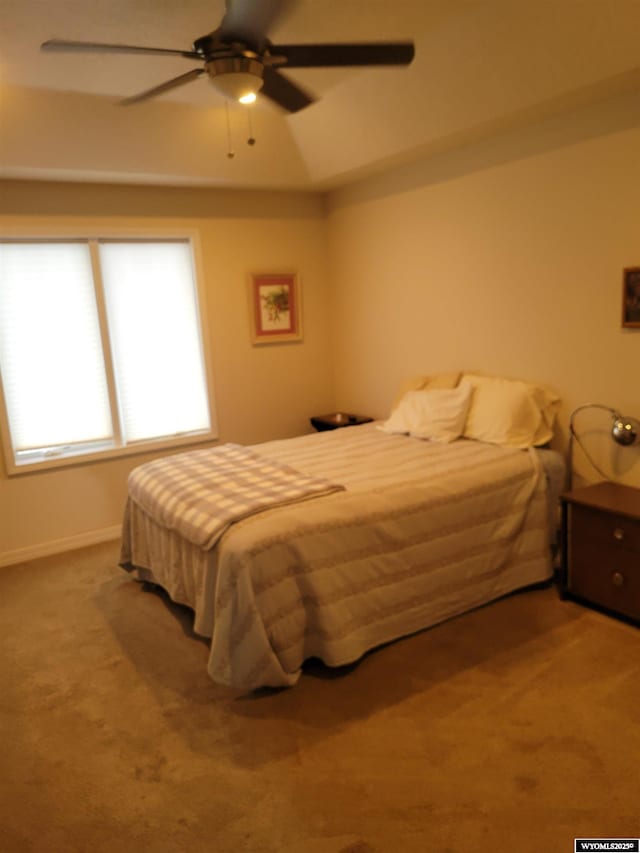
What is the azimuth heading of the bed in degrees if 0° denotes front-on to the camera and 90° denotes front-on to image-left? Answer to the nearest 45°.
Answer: approximately 45°

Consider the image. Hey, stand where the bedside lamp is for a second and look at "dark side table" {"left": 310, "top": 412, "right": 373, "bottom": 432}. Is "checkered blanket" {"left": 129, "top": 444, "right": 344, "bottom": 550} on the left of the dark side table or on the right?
left

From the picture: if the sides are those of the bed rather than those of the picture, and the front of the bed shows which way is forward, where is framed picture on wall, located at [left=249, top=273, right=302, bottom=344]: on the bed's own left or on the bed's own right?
on the bed's own right

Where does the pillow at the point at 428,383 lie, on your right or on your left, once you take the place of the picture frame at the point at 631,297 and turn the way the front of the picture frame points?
on your right

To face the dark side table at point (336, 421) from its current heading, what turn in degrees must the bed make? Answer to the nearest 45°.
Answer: approximately 135° to its right

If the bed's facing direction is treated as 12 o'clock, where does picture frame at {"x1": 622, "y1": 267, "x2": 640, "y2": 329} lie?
The picture frame is roughly at 7 o'clock from the bed.

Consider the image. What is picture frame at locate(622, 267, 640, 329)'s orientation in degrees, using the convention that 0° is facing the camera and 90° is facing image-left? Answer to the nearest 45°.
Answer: approximately 0°
